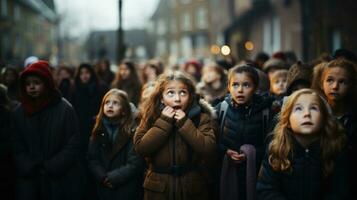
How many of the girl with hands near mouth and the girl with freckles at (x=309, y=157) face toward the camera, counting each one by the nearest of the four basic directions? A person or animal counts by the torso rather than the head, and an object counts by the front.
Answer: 2

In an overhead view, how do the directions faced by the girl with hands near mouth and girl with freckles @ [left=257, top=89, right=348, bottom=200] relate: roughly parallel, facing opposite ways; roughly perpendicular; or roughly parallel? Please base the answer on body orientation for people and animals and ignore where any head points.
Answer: roughly parallel

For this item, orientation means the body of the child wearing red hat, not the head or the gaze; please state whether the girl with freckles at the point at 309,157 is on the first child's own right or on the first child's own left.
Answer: on the first child's own left

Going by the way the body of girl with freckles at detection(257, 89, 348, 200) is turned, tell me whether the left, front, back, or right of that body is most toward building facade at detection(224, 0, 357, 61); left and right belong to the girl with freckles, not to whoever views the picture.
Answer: back

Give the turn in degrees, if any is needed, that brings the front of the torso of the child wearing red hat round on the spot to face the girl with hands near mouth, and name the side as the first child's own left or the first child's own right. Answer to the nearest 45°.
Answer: approximately 90° to the first child's own left

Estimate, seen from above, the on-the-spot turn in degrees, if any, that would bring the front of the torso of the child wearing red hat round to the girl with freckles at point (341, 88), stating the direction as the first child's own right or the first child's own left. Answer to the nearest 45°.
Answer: approximately 90° to the first child's own left

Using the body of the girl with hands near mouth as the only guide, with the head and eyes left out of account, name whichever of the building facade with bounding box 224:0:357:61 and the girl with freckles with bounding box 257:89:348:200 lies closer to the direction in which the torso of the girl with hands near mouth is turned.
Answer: the girl with freckles

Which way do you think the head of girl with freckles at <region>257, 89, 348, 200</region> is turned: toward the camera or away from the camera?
toward the camera

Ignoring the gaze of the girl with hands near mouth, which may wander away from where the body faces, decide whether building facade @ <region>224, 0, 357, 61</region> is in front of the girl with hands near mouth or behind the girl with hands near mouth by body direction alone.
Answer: behind

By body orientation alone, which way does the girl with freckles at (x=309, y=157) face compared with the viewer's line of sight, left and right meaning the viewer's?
facing the viewer

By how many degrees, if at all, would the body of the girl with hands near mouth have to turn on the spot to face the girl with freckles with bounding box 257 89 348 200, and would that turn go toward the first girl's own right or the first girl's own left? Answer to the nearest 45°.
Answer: approximately 45° to the first girl's own left

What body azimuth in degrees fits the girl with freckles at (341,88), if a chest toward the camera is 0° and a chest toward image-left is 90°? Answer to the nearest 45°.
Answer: approximately 45°

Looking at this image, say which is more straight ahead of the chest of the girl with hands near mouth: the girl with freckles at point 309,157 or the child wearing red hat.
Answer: the girl with freckles

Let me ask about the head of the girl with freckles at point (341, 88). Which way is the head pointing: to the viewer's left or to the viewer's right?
to the viewer's left

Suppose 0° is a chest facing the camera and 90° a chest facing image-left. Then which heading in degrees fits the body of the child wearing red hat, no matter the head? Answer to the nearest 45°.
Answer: approximately 45°
